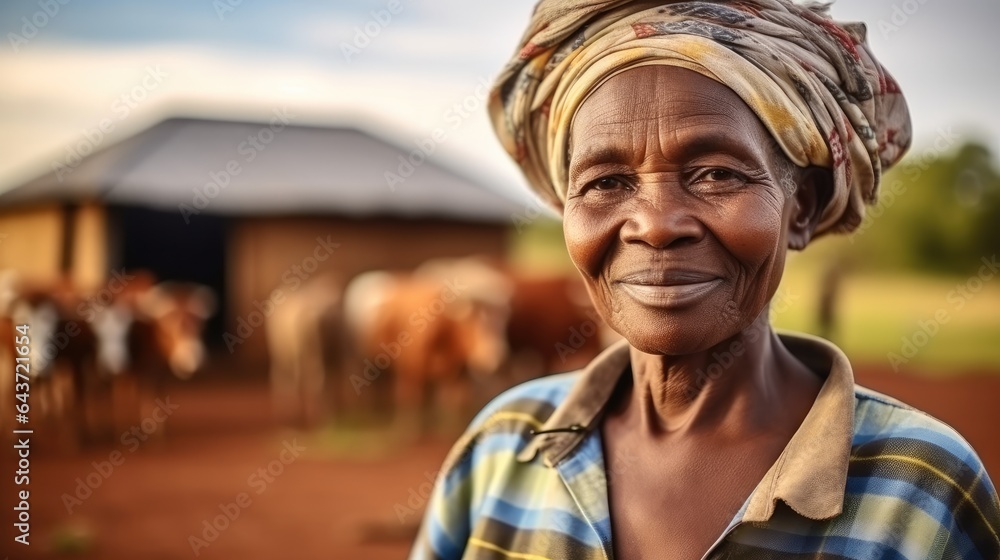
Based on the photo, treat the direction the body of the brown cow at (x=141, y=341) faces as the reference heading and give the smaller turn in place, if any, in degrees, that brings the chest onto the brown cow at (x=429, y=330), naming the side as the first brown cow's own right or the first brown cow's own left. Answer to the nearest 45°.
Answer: approximately 45° to the first brown cow's own left

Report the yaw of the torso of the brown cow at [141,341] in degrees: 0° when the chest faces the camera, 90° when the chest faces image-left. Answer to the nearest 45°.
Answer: approximately 315°

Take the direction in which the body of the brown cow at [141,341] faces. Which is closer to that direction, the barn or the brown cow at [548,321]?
the brown cow

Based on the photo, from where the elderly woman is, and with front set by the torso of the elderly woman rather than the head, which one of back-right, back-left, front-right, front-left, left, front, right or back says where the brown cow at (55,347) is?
back-right

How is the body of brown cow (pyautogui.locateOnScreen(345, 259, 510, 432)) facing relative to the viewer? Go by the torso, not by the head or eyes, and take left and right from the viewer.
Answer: facing the viewer and to the right of the viewer

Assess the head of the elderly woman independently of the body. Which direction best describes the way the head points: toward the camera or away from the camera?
toward the camera

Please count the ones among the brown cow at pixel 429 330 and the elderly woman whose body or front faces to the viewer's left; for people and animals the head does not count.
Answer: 0

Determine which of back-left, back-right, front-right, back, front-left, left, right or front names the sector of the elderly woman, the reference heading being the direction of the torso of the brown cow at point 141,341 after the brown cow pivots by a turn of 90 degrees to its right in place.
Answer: front-left

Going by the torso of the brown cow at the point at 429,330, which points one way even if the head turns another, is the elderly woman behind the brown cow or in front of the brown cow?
in front

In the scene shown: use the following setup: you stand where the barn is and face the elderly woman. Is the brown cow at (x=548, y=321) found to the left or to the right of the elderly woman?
left

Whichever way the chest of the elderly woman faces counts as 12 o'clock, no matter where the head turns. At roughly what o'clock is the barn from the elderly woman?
The barn is roughly at 5 o'clock from the elderly woman.

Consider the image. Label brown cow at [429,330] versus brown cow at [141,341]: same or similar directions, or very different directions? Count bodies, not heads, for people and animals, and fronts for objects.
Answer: same or similar directions

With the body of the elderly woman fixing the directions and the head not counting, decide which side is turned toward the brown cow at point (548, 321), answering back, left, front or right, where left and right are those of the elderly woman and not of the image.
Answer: back

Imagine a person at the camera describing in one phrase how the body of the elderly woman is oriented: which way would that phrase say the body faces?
toward the camera
